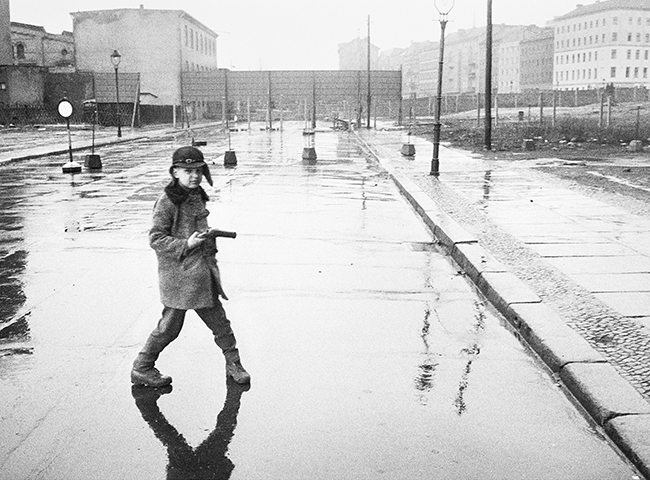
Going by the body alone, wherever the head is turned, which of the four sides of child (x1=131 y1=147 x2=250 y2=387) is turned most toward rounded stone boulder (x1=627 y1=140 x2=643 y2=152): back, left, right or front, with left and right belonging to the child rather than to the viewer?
left

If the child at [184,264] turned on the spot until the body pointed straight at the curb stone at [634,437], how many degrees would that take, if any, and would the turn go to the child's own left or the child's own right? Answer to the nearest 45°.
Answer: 0° — they already face it

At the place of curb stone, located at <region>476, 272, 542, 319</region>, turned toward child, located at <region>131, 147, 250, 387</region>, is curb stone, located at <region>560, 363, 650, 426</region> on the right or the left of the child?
left

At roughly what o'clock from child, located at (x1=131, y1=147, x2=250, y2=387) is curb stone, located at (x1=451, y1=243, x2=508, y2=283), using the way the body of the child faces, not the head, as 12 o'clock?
The curb stone is roughly at 9 o'clock from the child.

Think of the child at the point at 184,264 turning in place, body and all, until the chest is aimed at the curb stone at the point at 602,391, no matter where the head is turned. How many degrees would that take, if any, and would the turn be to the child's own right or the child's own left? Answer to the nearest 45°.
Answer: approximately 45° to the child's own left

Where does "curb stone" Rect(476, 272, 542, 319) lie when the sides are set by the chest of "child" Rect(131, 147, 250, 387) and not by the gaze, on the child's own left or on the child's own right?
on the child's own left

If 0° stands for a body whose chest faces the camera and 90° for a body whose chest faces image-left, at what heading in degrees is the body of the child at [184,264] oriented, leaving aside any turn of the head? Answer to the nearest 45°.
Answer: approximately 315°
